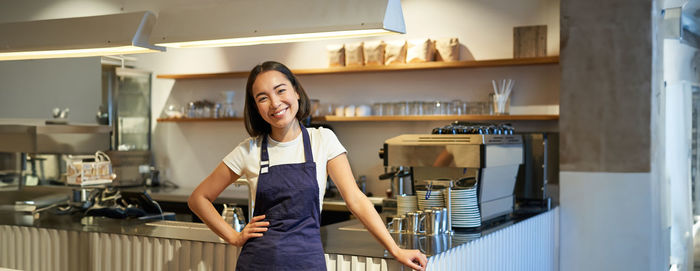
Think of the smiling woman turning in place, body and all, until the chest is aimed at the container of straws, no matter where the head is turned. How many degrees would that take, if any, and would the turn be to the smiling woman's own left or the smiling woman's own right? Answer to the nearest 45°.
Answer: approximately 135° to the smiling woman's own left

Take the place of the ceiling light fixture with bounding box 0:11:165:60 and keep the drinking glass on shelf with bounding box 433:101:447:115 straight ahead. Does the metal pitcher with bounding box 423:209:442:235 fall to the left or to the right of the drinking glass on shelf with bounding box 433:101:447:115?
right

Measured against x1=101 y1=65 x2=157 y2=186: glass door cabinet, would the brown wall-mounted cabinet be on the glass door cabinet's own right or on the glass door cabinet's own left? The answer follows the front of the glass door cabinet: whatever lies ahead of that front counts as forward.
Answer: on the glass door cabinet's own right

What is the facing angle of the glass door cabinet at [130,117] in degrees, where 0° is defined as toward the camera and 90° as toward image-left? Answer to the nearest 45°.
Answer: approximately 315°

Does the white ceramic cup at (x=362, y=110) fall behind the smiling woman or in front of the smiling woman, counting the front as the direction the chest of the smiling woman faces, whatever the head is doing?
behind

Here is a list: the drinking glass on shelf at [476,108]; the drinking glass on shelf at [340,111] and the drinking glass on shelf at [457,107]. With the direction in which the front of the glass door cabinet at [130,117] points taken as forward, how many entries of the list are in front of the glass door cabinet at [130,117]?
3

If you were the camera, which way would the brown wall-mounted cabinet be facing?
facing the viewer and to the right of the viewer

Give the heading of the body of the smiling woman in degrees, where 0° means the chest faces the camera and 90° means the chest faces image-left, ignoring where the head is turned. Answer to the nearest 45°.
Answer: approximately 0°

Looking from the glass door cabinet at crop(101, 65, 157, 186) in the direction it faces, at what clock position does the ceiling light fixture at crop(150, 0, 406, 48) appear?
The ceiling light fixture is roughly at 1 o'clock from the glass door cabinet.
